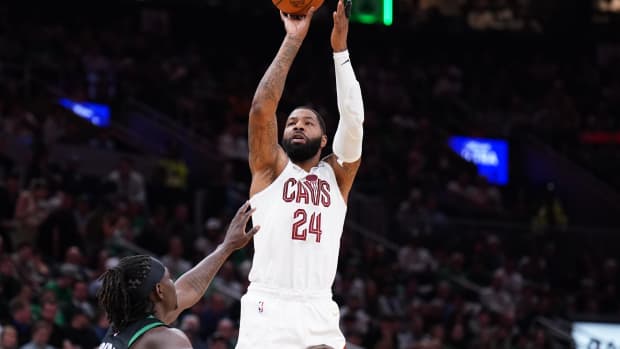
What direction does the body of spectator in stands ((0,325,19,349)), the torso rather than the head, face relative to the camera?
toward the camera

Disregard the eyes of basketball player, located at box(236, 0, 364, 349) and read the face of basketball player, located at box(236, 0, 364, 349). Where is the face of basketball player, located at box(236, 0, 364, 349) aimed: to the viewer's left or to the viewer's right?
to the viewer's left

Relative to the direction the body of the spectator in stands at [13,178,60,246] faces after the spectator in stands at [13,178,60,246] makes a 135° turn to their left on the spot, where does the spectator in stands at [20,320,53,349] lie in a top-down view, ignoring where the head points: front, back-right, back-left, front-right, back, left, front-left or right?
back

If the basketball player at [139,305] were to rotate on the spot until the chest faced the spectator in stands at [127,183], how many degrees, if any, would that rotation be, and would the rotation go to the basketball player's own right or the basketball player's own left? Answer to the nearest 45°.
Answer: approximately 45° to the basketball player's own left

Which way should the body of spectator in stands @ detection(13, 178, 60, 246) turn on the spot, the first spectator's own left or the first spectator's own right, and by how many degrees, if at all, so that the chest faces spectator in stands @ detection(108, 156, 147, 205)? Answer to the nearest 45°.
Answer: approximately 90° to the first spectator's own left

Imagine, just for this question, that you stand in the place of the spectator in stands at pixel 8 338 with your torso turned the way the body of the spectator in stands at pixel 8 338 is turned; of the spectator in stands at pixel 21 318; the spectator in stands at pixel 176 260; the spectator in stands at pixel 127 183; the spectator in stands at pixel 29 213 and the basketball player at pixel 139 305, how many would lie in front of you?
1

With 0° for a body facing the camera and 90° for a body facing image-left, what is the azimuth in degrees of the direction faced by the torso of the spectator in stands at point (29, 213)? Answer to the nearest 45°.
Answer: approximately 315°

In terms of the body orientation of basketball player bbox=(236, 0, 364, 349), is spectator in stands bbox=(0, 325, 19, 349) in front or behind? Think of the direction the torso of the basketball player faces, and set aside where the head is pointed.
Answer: behind

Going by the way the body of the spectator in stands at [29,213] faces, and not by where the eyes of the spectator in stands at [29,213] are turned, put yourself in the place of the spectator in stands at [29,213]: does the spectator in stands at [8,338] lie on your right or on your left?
on your right

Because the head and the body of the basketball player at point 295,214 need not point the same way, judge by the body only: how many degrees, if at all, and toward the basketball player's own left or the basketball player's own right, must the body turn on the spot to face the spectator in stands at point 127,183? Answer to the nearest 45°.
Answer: approximately 180°

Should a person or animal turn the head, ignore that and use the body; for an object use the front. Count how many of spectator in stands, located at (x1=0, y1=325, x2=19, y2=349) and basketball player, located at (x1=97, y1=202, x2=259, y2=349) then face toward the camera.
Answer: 1

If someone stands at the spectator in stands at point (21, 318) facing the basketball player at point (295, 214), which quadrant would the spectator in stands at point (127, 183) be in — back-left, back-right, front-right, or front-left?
back-left

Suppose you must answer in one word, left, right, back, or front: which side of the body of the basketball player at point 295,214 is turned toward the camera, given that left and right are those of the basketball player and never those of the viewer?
front

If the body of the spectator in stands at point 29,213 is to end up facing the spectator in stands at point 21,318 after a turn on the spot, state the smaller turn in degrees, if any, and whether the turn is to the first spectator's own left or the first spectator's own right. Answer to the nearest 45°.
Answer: approximately 45° to the first spectator's own right

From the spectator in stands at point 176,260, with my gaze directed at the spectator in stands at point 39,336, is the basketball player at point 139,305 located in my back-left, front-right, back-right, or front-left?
front-left
